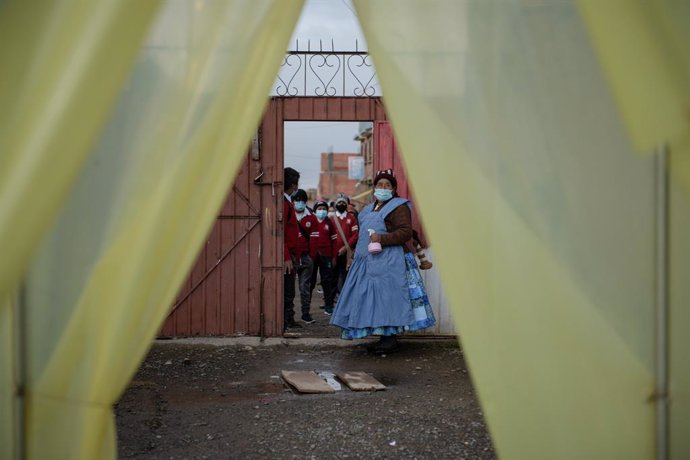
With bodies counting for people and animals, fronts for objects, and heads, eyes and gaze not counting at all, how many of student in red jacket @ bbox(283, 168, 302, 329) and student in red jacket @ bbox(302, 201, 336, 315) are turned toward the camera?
1

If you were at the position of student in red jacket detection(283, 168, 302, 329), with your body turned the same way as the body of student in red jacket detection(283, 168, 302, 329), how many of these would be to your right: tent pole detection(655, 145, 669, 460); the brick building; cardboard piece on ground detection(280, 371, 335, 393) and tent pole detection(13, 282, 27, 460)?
3

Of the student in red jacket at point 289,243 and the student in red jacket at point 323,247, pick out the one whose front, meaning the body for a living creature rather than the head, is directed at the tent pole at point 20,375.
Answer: the student in red jacket at point 323,247

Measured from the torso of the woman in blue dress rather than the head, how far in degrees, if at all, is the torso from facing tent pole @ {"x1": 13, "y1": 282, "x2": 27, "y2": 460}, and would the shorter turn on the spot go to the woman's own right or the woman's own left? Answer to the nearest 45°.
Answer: approximately 45° to the woman's own left

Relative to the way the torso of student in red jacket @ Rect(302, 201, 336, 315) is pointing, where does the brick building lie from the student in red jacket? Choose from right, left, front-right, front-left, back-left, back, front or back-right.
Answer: back

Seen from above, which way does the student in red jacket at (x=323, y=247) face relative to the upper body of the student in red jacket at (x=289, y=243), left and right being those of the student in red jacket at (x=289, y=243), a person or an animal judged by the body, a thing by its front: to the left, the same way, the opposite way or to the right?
to the right

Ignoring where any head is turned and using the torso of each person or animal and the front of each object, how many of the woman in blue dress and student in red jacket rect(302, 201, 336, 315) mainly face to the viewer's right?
0

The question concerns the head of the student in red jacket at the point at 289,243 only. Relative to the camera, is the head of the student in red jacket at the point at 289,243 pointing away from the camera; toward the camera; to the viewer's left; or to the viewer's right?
to the viewer's right

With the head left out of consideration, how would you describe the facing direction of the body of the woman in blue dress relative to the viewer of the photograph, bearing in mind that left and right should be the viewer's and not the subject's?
facing the viewer and to the left of the viewer

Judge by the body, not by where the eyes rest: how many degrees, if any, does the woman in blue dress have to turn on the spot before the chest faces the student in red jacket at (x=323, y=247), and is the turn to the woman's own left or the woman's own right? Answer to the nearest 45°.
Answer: approximately 135° to the woman's own right

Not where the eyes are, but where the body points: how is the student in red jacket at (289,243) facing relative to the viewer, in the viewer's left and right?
facing to the right of the viewer

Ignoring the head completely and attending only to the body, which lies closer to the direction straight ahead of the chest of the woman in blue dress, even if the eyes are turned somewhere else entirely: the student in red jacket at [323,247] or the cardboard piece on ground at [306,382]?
the cardboard piece on ground

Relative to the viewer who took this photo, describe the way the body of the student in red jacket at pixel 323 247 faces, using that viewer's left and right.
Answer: facing the viewer
